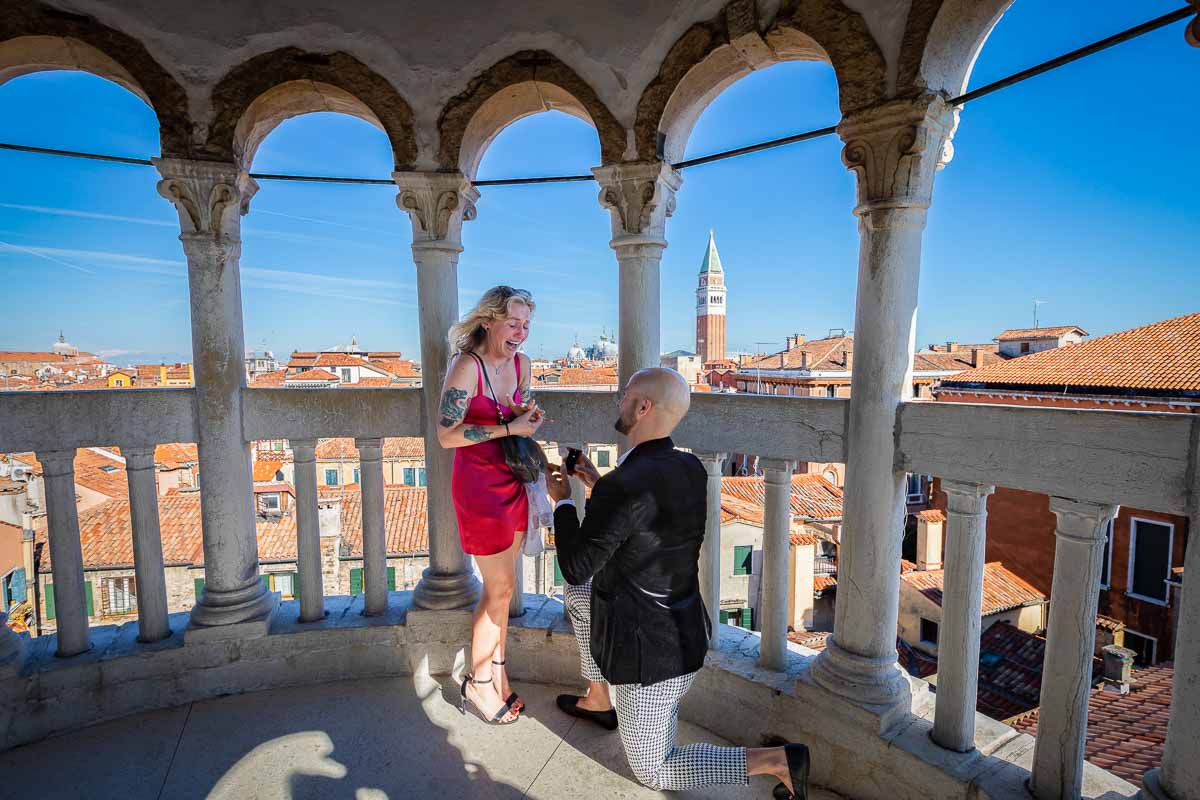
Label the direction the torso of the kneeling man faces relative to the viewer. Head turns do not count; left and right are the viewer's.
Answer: facing away from the viewer and to the left of the viewer

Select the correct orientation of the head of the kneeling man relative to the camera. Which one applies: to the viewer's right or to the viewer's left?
to the viewer's left

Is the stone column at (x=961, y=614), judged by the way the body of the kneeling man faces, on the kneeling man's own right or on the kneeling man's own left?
on the kneeling man's own right

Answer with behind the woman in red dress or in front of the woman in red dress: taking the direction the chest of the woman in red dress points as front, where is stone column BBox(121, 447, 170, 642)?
behind

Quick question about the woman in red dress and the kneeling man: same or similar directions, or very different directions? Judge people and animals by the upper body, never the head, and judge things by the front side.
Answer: very different directions

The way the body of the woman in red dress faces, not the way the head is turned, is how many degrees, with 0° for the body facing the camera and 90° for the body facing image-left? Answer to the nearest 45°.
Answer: approximately 315°
